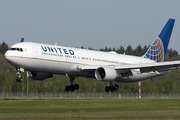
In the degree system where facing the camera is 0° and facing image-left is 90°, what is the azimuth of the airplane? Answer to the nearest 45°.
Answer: approximately 45°
